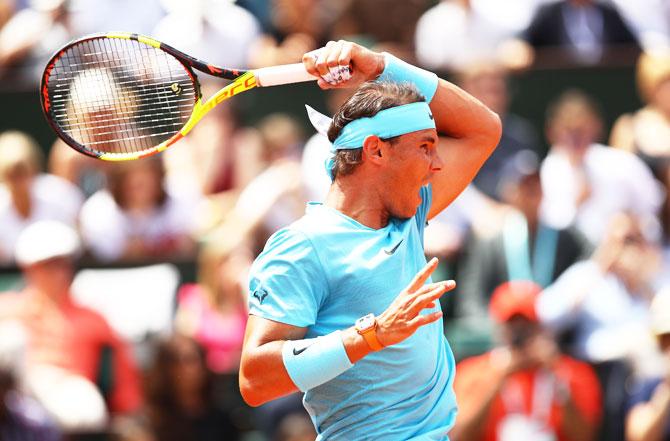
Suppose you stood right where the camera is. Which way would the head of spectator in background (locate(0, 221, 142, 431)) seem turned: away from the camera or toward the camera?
toward the camera

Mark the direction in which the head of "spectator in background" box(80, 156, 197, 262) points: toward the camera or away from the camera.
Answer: toward the camera

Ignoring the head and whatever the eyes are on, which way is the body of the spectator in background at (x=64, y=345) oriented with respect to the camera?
toward the camera

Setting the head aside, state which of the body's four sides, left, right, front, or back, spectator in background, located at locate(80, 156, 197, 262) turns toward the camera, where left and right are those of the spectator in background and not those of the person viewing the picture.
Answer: front

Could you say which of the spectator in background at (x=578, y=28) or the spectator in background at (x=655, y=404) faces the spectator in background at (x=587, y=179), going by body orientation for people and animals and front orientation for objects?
the spectator in background at (x=578, y=28)

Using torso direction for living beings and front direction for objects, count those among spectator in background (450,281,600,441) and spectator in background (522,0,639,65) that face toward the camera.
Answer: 2

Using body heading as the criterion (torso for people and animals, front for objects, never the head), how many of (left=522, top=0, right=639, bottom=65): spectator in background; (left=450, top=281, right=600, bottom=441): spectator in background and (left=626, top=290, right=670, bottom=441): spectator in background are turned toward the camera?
3

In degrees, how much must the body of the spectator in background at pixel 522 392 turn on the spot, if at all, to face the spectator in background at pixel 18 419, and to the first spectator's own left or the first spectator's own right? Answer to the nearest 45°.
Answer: approximately 90° to the first spectator's own right

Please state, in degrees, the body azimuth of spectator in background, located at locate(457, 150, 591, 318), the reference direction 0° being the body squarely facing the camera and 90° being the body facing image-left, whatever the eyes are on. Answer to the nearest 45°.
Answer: approximately 0°

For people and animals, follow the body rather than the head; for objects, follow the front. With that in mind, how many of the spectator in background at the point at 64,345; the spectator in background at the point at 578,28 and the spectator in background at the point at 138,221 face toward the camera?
3

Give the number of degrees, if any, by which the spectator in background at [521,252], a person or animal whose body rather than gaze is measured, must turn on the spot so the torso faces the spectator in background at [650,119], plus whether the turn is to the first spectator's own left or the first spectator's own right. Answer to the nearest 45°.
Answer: approximately 135° to the first spectator's own left

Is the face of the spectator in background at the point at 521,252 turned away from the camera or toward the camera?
toward the camera

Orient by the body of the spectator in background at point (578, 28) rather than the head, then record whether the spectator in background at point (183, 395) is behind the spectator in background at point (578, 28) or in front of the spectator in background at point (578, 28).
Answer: in front

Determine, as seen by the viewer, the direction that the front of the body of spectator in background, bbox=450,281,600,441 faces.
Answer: toward the camera

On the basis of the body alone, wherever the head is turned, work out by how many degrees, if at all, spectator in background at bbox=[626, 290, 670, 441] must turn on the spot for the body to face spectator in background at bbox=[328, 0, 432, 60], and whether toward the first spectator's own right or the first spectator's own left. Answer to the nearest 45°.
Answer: approximately 135° to the first spectator's own right
